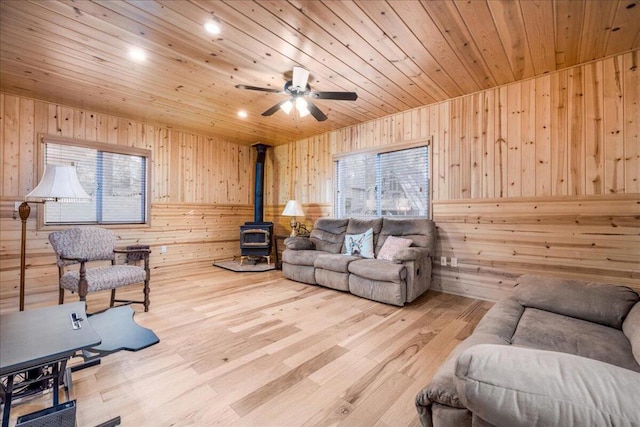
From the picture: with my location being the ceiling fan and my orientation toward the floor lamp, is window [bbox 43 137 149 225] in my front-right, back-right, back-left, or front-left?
front-right

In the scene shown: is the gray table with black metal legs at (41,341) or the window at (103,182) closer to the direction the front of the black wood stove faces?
the gray table with black metal legs

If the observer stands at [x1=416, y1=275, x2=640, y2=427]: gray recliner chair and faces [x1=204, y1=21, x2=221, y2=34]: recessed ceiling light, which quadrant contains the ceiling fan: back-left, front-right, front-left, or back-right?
front-right

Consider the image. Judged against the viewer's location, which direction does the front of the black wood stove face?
facing the viewer

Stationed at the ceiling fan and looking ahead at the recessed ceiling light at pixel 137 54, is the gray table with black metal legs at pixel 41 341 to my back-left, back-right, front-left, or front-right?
front-left

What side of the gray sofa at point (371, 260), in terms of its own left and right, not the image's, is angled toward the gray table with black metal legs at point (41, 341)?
front

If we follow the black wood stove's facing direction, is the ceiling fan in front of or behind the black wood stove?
in front

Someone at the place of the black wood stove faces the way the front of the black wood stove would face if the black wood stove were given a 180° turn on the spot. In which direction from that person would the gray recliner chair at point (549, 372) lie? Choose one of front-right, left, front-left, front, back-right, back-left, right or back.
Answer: back

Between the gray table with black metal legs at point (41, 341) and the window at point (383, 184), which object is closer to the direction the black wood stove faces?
the gray table with black metal legs

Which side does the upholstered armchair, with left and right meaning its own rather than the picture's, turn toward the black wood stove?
left

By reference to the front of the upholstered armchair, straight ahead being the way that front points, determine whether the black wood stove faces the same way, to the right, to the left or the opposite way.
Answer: to the right

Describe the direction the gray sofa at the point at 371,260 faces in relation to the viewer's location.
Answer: facing the viewer and to the left of the viewer

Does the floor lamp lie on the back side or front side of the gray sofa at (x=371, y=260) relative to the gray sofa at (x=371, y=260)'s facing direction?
on the front side

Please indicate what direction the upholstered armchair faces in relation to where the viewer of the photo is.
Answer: facing the viewer and to the right of the viewer

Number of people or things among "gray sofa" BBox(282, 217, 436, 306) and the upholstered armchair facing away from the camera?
0

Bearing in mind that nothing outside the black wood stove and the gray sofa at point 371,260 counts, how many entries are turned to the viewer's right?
0
